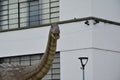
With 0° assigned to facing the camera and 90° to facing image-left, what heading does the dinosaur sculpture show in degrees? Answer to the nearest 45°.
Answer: approximately 315°
